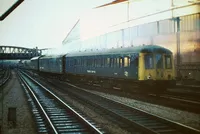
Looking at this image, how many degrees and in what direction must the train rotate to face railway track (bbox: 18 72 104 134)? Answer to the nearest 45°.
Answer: approximately 90° to its right

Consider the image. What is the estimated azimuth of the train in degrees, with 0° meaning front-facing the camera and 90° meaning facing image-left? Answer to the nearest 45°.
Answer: approximately 315°

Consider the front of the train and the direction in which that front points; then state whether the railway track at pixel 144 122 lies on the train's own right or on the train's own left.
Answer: on the train's own right
